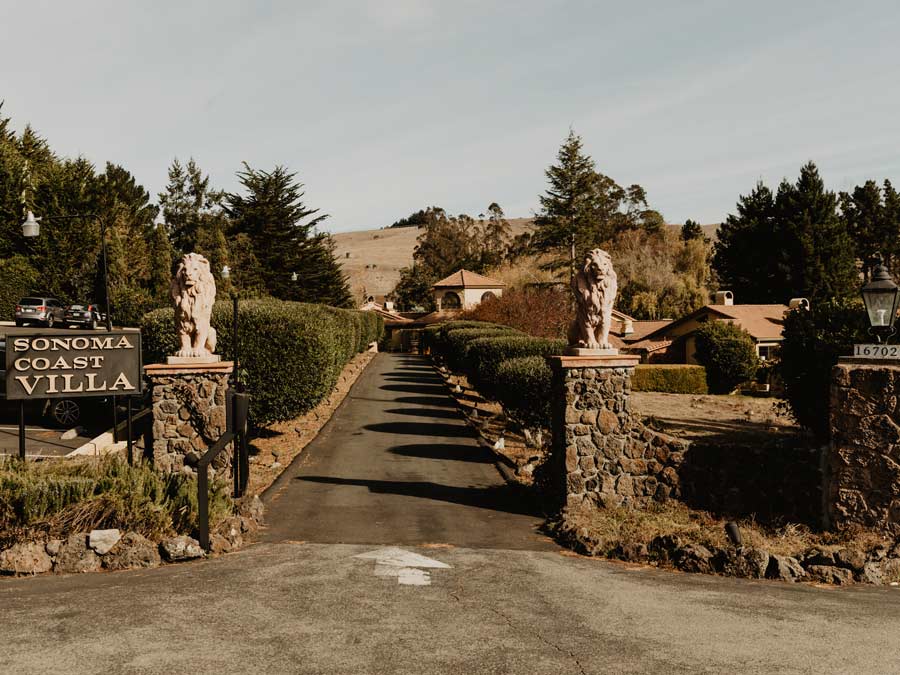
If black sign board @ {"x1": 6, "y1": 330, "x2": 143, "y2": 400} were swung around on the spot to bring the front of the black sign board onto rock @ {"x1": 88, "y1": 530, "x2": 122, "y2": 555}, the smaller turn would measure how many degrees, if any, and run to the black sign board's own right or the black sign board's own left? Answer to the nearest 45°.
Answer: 0° — it already faces it

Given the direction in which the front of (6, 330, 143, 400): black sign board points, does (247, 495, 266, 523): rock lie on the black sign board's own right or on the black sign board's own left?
on the black sign board's own left

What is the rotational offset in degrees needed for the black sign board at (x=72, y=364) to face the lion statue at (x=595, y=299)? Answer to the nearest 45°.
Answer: approximately 90° to its left

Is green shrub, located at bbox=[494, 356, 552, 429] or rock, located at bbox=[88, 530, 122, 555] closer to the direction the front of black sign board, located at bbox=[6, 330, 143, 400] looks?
the rock

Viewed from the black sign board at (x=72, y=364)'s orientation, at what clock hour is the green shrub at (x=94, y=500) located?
The green shrub is roughly at 12 o'clock from the black sign board.

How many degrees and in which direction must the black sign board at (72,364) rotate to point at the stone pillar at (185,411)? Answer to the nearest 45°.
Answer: approximately 90° to its left

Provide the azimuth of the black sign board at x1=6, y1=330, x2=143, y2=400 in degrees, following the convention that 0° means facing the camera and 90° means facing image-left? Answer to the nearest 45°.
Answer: approximately 0°

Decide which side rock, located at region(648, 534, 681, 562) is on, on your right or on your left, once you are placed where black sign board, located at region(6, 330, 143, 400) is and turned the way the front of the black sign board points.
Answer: on your left

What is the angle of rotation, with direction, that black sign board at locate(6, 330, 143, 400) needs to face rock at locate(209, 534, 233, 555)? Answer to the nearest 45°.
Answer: approximately 45° to its left

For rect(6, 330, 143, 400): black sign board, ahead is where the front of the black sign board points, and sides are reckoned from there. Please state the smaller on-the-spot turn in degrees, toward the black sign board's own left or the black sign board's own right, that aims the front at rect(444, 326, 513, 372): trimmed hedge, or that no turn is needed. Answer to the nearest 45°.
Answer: approximately 135° to the black sign board's own left

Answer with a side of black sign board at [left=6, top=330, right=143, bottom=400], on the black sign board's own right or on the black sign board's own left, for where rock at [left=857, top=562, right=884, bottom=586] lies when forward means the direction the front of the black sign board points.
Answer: on the black sign board's own left

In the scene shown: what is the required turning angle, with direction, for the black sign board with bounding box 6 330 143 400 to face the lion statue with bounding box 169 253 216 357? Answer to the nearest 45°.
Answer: approximately 90° to its left
